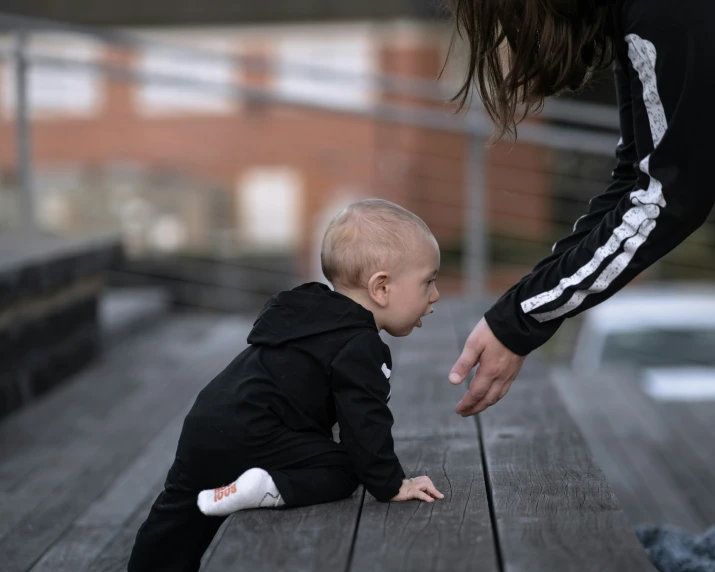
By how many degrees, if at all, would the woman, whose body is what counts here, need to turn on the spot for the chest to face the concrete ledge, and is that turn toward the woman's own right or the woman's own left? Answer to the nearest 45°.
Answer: approximately 45° to the woman's own right

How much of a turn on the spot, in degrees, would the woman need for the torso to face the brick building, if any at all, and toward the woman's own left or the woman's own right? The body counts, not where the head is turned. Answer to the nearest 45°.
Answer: approximately 90° to the woman's own right

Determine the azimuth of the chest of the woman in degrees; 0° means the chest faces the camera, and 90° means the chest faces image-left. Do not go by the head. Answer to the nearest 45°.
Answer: approximately 90°

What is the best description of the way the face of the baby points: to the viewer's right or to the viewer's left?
to the viewer's right

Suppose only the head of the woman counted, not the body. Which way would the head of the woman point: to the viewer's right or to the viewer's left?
to the viewer's left
